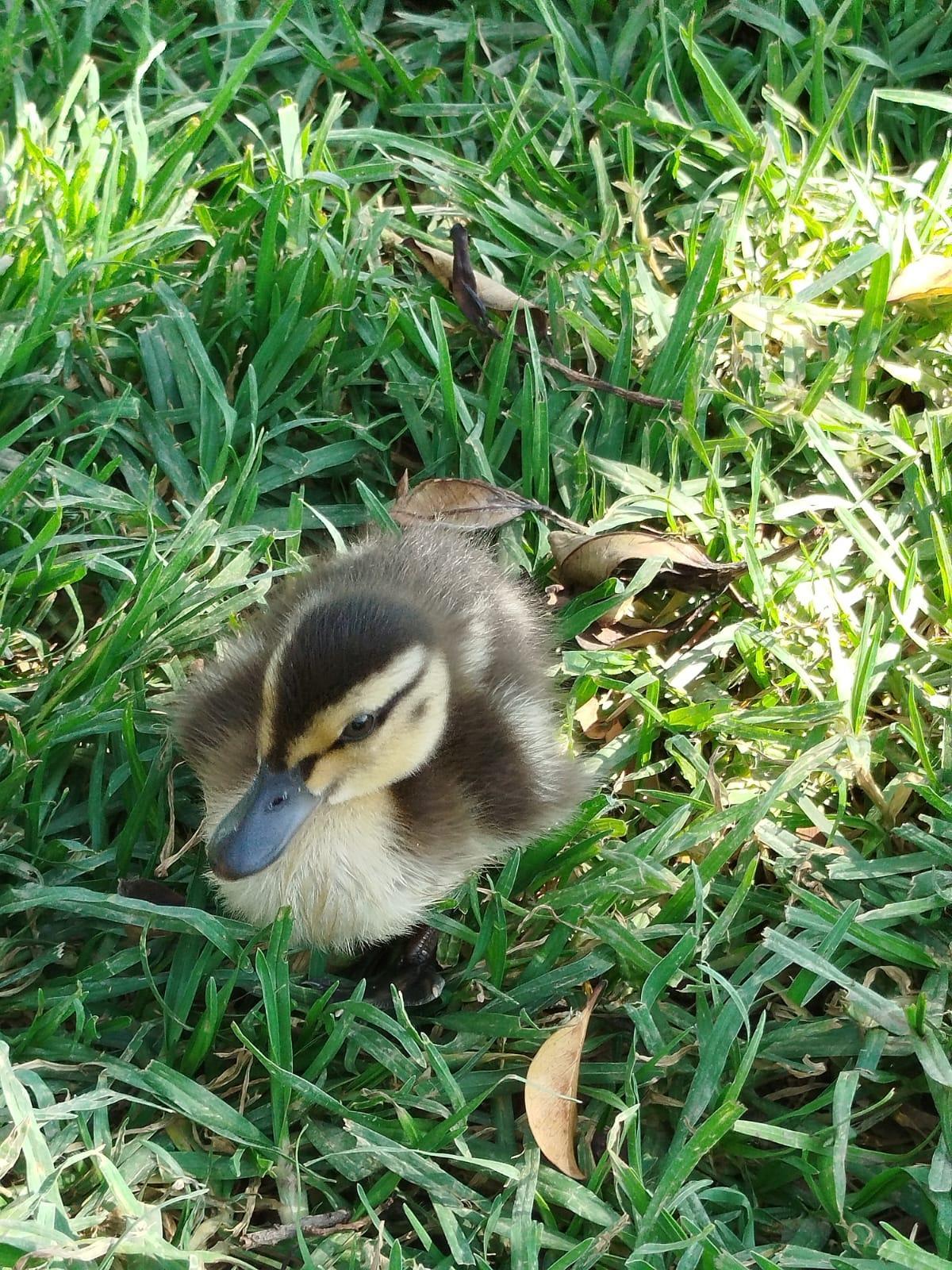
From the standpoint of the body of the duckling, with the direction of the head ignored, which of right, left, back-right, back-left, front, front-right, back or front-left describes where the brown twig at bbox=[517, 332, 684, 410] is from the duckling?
back

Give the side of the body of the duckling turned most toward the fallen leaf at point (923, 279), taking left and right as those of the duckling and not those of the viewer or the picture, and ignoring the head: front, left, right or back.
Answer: back

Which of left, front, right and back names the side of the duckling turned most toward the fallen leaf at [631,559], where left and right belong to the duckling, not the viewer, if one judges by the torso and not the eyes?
back

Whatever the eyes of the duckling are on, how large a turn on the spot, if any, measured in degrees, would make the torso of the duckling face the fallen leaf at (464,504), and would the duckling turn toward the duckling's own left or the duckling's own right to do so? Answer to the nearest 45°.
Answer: approximately 180°

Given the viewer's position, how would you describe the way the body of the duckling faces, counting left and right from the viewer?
facing the viewer and to the left of the viewer

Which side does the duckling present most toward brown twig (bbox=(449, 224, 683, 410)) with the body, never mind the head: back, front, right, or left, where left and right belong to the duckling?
back

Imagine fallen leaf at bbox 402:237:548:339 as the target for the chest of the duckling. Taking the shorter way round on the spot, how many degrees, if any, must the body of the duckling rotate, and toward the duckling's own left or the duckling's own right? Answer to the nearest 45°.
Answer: approximately 180°
